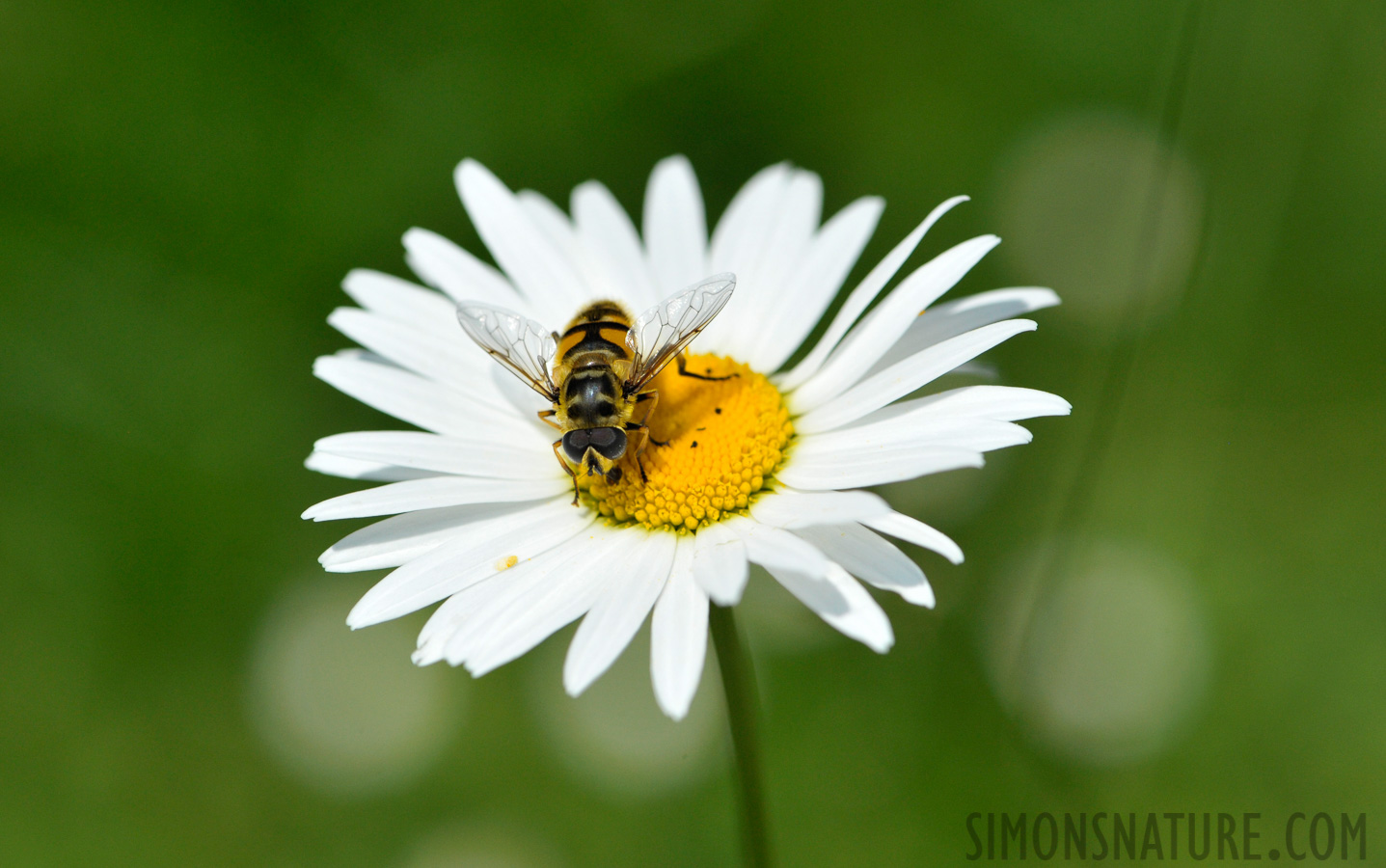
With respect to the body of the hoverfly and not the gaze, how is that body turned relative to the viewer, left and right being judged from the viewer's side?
facing the viewer
